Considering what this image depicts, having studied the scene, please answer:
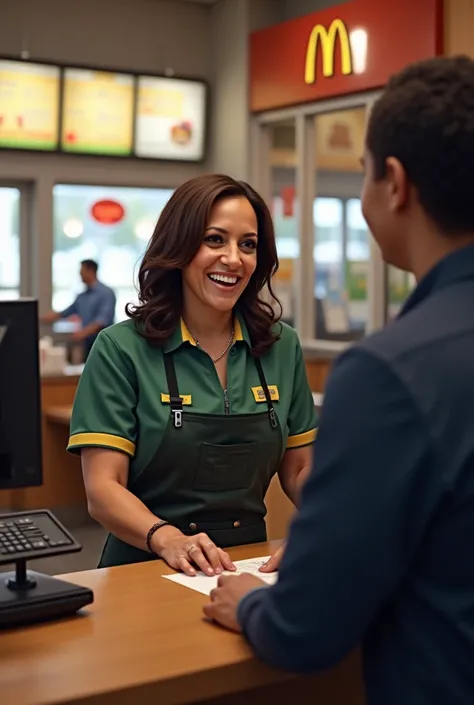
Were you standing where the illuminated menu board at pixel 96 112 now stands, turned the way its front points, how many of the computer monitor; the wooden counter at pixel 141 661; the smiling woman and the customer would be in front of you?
4

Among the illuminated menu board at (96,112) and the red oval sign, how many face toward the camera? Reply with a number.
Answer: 2

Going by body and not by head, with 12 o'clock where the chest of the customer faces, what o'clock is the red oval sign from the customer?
The red oval sign is roughly at 1 o'clock from the customer.

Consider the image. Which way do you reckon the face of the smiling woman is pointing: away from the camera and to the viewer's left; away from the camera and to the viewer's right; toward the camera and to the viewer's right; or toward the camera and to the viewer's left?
toward the camera and to the viewer's right

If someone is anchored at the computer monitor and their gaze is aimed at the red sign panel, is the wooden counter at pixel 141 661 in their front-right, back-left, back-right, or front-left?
back-right

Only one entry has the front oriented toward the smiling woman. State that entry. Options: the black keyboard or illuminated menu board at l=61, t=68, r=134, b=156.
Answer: the illuminated menu board

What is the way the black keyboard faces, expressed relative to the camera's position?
facing the viewer and to the right of the viewer

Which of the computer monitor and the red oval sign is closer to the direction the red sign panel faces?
the computer monitor

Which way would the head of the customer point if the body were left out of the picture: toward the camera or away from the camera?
away from the camera
